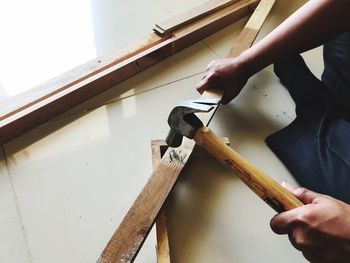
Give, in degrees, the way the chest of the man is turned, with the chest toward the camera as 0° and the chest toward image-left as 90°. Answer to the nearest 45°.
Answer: approximately 90°

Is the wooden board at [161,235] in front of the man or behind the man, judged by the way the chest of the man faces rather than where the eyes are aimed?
in front
